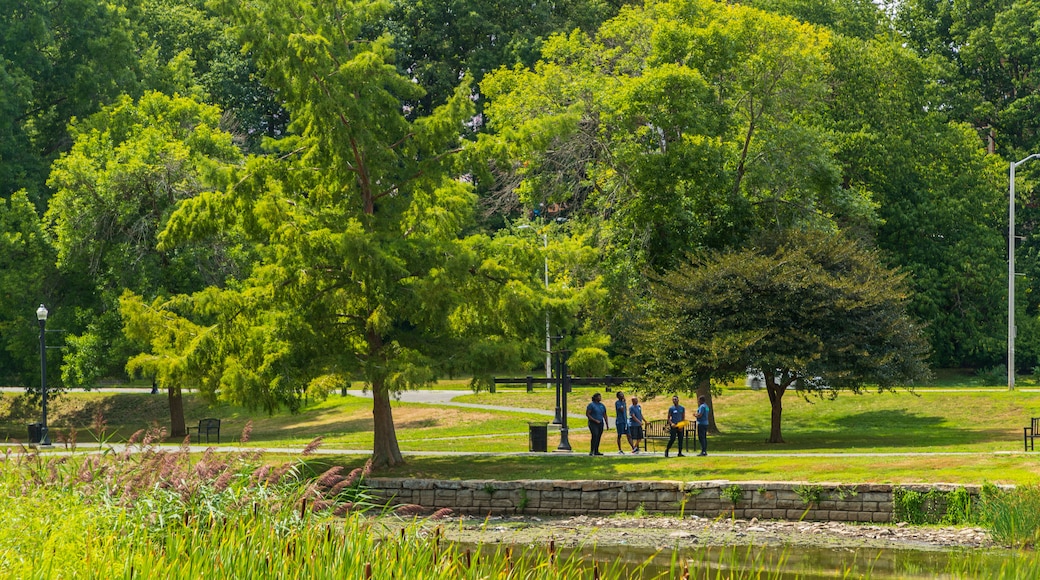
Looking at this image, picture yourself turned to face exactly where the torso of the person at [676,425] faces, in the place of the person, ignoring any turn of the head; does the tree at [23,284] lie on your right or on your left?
on your right

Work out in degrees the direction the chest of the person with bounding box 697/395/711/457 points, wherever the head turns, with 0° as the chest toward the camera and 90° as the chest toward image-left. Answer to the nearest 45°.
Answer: approximately 90°

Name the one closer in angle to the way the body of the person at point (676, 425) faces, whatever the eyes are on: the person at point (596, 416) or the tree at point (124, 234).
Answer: the person
